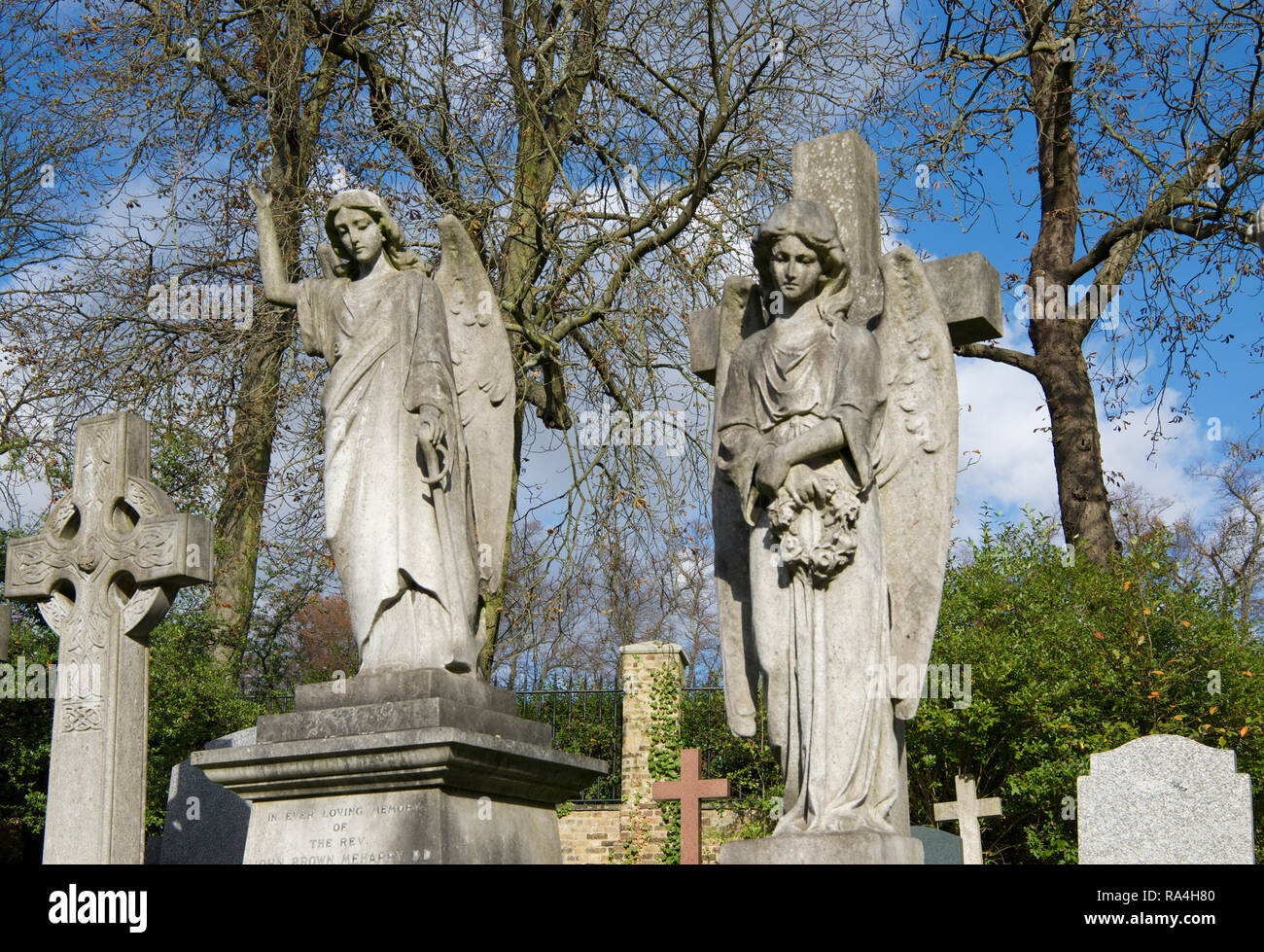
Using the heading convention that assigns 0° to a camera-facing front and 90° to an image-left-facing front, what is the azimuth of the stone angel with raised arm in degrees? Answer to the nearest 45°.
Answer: approximately 45°

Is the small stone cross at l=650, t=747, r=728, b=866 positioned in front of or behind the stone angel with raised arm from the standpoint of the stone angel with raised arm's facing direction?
behind

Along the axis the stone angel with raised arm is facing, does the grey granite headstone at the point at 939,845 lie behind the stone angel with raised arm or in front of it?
behind

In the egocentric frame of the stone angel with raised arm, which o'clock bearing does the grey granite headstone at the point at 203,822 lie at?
The grey granite headstone is roughly at 4 o'clock from the stone angel with raised arm.
